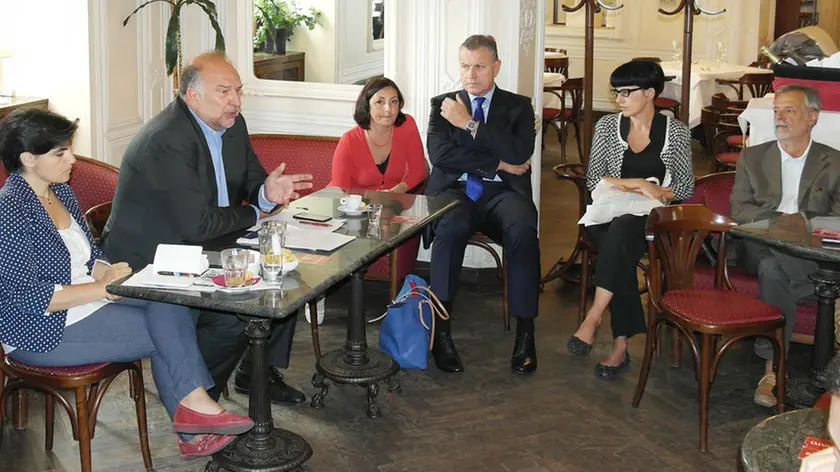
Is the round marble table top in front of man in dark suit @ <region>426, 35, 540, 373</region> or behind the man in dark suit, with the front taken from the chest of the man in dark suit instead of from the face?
in front

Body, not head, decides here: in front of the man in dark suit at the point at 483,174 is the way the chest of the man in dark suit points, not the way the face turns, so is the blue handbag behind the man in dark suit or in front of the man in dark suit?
in front

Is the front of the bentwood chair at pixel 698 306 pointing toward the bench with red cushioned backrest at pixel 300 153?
no

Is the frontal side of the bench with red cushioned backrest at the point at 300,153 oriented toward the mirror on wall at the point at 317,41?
no

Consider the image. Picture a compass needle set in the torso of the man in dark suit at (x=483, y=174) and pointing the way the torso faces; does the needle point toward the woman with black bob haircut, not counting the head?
no

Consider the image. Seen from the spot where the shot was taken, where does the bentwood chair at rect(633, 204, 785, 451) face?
facing the viewer and to the right of the viewer

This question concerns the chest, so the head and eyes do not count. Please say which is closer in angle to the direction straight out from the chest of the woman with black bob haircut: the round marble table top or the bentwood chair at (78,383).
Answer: the bentwood chair

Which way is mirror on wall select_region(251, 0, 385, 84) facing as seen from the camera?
toward the camera

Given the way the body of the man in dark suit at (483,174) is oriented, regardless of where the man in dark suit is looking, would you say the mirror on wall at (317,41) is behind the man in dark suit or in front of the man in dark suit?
behind

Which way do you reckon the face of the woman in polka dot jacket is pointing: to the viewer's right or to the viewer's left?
to the viewer's right

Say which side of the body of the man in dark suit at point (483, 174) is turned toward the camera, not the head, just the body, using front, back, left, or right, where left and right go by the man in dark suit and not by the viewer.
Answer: front

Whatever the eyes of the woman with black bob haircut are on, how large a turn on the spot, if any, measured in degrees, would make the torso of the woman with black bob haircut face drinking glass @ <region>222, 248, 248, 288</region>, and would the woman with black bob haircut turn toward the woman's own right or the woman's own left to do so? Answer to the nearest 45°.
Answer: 0° — they already face it

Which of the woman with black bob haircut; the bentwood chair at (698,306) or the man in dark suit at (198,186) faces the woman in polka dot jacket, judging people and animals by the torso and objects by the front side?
the woman with black bob haircut

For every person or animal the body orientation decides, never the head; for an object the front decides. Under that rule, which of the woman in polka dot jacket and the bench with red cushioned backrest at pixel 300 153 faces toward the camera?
the bench with red cushioned backrest

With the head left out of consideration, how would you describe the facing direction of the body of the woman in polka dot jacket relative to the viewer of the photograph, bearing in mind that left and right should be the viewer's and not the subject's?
facing to the right of the viewer

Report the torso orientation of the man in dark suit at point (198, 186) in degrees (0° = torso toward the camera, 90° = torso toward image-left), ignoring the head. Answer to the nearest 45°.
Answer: approximately 315°

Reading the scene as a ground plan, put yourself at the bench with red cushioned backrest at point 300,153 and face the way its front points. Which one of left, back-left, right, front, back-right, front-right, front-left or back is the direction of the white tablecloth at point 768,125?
left

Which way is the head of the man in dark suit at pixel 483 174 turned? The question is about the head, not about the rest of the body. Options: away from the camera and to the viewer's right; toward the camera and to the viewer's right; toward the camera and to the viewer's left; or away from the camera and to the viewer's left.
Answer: toward the camera and to the viewer's left
